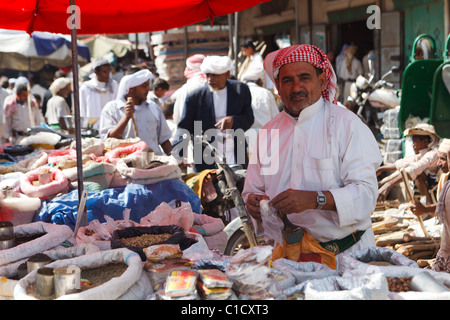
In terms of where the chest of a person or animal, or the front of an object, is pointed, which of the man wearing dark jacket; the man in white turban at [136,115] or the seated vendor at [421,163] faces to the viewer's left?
the seated vendor

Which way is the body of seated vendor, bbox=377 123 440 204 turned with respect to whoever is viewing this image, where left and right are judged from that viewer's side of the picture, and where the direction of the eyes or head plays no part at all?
facing to the left of the viewer

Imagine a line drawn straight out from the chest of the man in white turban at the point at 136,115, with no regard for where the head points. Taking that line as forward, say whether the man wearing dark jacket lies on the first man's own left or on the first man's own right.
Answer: on the first man's own left

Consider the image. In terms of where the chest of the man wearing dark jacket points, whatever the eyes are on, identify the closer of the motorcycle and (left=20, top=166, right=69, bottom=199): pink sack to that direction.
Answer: the pink sack

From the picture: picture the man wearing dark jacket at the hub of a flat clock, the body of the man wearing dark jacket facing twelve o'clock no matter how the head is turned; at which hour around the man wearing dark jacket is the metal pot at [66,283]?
The metal pot is roughly at 12 o'clock from the man wearing dark jacket.

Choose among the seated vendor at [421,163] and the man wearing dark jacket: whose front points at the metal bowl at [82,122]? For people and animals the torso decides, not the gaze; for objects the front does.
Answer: the seated vendor

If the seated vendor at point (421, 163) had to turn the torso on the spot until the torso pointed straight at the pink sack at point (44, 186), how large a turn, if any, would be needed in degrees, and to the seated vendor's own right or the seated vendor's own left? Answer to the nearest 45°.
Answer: approximately 45° to the seated vendor's own left

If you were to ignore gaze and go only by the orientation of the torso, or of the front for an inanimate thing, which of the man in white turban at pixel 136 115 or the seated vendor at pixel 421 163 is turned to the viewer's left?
the seated vendor

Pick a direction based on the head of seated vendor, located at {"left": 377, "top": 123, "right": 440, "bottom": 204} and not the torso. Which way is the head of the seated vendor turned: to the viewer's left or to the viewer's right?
to the viewer's left

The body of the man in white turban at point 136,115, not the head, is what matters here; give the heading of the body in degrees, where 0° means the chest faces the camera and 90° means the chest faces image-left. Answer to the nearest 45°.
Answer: approximately 315°

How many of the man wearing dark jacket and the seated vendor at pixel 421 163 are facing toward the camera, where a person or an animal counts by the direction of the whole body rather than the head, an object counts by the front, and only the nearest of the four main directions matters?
1
